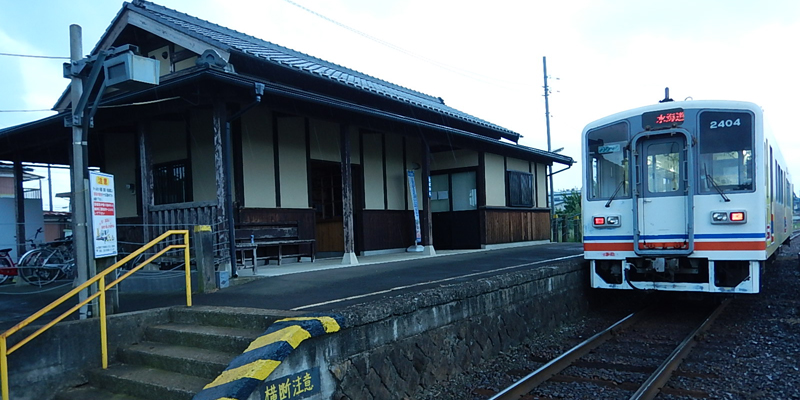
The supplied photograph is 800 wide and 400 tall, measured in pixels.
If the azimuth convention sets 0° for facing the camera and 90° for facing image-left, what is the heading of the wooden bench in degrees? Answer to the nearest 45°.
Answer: approximately 315°

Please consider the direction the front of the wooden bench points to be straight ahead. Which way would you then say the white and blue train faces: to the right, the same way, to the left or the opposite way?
to the right

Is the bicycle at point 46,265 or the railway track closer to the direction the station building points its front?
the railway track

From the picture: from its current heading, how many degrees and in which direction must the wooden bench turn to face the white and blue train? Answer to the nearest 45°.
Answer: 0° — it already faces it

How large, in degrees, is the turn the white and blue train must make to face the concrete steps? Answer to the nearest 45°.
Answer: approximately 45° to its right

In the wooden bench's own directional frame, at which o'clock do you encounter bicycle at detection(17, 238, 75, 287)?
The bicycle is roughly at 5 o'clock from the wooden bench.

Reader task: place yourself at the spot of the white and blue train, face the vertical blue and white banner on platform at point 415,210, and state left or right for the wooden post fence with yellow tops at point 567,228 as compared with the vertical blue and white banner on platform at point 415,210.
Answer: right

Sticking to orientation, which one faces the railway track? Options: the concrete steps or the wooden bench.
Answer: the wooden bench

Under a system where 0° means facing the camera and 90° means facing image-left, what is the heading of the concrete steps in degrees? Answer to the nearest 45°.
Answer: approximately 45°

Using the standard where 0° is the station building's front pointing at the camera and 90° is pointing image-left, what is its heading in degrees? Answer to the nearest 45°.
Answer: approximately 315°

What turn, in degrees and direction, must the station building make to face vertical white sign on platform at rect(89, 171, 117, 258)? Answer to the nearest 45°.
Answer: approximately 45° to its right

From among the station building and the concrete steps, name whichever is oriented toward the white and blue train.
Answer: the station building

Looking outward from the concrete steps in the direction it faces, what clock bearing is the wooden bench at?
The wooden bench is roughly at 5 o'clock from the concrete steps.

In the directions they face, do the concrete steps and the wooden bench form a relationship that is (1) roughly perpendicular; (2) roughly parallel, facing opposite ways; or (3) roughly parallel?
roughly perpendicular
